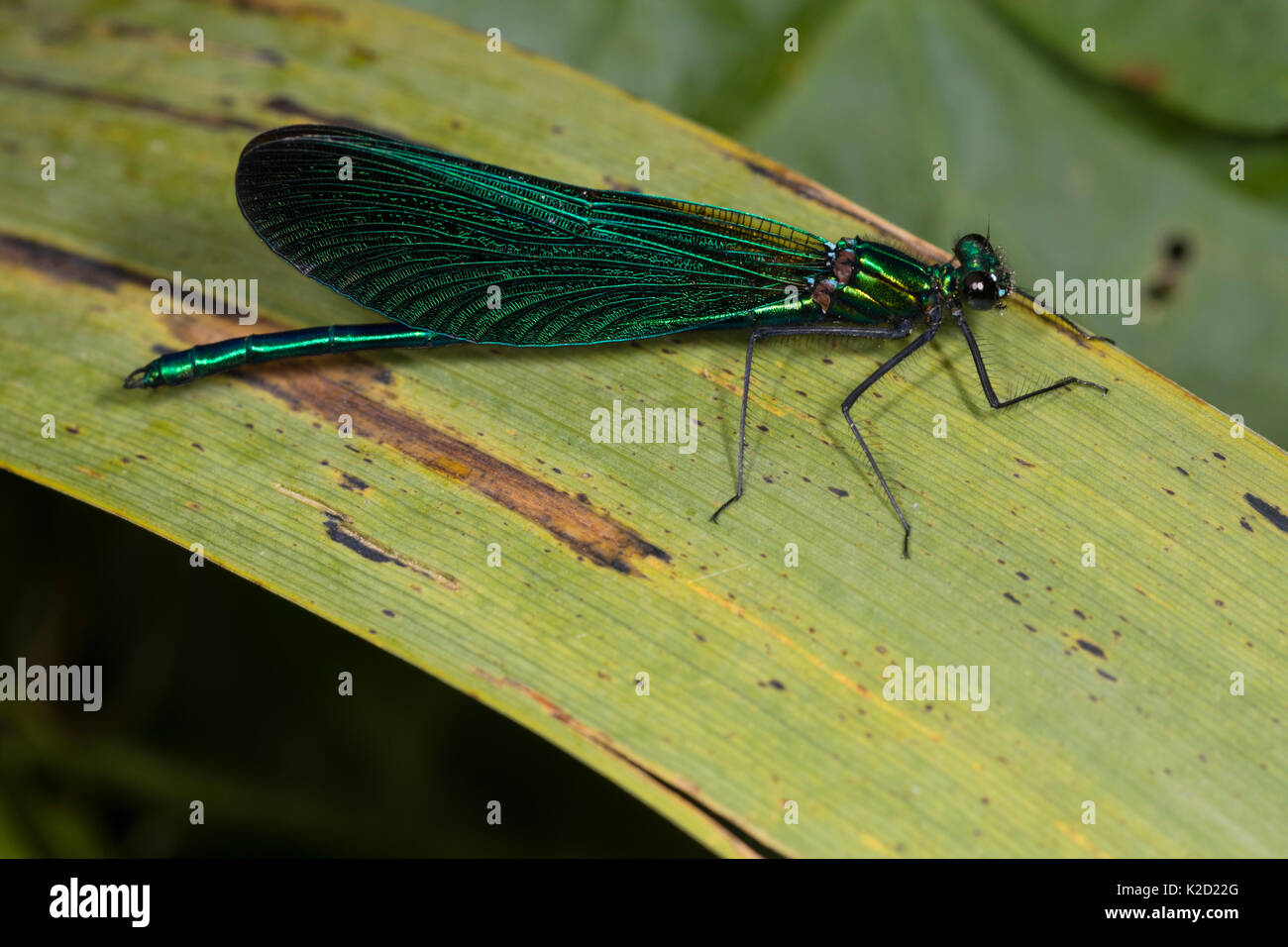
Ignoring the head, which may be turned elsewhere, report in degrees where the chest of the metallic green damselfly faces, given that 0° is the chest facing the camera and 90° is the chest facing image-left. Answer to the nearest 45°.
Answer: approximately 270°
